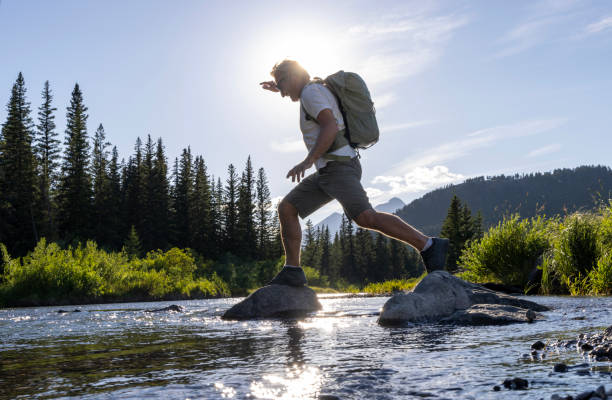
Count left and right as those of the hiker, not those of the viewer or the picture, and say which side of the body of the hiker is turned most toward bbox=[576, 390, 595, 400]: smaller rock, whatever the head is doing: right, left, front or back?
left

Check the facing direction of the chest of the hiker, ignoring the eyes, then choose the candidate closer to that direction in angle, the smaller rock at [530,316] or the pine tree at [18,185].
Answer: the pine tree

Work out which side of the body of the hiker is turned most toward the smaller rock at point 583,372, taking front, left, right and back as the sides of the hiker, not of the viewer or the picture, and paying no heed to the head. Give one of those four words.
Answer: left

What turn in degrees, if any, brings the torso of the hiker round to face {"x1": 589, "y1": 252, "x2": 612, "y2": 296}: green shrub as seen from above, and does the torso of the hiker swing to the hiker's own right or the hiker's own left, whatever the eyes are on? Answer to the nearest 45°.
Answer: approximately 135° to the hiker's own right

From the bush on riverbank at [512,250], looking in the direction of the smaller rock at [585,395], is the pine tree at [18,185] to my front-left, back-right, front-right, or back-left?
back-right

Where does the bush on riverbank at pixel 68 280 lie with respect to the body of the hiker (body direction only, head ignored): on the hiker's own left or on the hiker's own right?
on the hiker's own right

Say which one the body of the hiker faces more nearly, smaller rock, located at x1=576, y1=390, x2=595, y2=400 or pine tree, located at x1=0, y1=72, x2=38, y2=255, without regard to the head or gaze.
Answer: the pine tree

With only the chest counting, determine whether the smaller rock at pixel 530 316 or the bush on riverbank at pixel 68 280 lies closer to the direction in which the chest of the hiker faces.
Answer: the bush on riverbank

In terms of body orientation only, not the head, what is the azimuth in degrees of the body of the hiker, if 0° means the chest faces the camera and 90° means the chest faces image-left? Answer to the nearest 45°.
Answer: approximately 90°

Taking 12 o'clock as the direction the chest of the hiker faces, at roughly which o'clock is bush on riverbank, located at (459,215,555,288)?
The bush on riverbank is roughly at 4 o'clock from the hiker.

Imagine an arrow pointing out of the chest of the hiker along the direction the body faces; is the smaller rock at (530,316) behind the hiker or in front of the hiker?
behind
